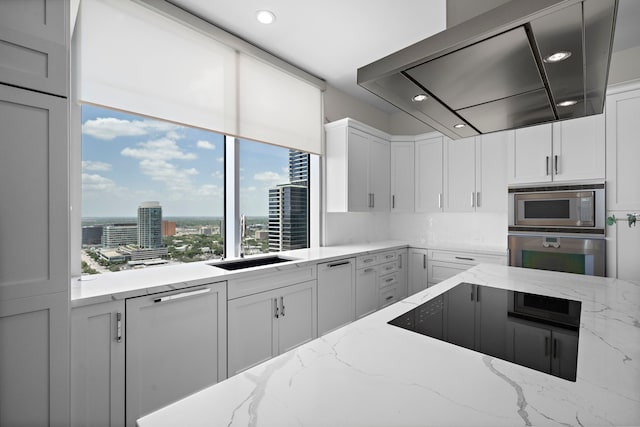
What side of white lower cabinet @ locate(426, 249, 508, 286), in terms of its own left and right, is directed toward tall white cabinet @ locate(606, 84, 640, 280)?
left

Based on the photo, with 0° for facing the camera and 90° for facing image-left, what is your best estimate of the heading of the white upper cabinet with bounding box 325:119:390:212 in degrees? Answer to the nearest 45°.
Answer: approximately 315°

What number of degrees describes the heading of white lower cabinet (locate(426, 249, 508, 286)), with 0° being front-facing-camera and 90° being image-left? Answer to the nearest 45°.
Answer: approximately 0°

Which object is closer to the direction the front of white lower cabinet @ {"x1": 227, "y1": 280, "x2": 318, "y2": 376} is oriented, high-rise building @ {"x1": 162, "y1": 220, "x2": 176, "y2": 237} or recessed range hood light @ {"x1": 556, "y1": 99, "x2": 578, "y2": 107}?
the recessed range hood light

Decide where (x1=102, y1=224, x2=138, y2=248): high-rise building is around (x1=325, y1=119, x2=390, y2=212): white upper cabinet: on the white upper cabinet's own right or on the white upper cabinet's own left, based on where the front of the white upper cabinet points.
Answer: on the white upper cabinet's own right

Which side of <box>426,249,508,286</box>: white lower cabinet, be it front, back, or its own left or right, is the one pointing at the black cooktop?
front

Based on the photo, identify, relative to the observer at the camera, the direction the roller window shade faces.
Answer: facing the viewer and to the right of the viewer

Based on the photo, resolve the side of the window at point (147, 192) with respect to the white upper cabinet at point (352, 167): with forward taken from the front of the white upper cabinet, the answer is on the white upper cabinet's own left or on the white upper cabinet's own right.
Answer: on the white upper cabinet's own right

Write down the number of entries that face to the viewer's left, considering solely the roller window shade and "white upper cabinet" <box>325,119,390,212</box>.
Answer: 0

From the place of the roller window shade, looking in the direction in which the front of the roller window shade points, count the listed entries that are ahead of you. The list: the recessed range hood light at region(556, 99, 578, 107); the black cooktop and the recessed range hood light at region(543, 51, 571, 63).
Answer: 3
